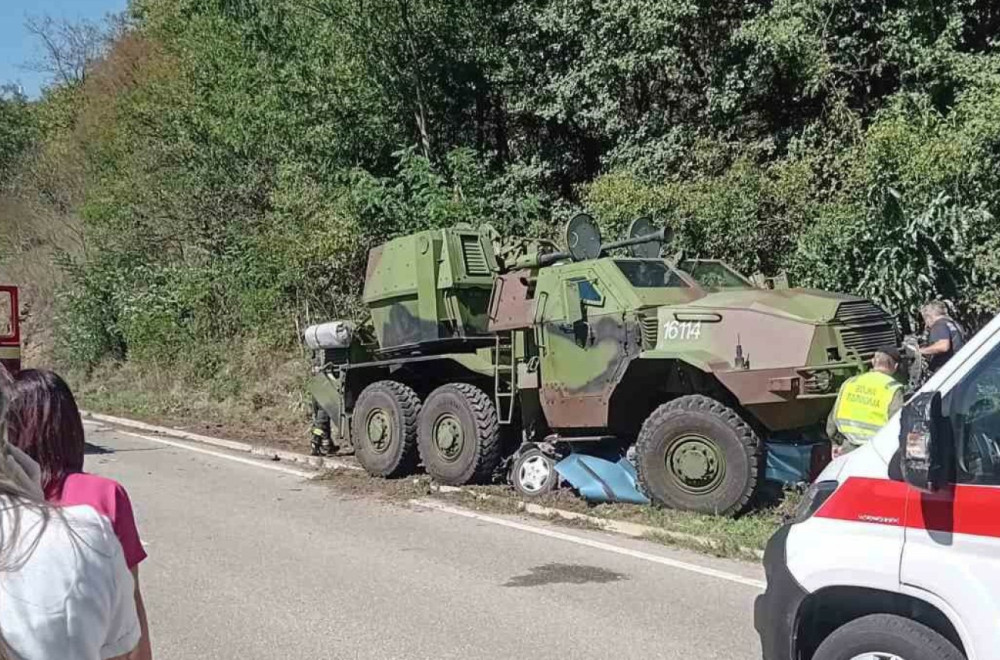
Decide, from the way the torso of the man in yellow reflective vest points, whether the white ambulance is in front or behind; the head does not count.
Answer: behind

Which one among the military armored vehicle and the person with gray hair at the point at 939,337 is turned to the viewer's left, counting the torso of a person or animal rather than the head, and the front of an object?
the person with gray hair

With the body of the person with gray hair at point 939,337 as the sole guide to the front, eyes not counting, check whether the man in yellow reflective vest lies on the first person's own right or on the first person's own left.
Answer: on the first person's own left

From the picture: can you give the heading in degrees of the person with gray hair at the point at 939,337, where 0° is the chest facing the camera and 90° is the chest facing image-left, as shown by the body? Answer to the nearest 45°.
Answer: approximately 90°

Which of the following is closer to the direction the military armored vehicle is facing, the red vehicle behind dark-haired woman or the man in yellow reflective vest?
the man in yellow reflective vest

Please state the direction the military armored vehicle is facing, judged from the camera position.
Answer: facing the viewer and to the right of the viewer

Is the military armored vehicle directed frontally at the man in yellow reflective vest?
yes

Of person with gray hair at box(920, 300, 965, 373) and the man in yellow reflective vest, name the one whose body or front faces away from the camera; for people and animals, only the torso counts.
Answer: the man in yellow reflective vest

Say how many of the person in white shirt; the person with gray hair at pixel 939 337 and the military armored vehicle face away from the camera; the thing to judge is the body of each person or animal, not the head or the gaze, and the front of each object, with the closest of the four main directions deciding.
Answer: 1

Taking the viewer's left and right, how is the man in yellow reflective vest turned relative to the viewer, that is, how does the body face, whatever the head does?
facing away from the viewer

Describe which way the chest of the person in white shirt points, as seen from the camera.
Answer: away from the camera
